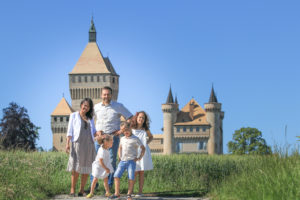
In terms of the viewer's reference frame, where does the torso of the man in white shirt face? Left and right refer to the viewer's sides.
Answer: facing the viewer

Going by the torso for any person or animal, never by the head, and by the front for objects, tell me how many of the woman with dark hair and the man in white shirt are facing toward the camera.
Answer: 2

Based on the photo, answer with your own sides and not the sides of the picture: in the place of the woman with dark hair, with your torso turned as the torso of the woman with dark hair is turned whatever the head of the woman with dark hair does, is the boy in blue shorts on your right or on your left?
on your left

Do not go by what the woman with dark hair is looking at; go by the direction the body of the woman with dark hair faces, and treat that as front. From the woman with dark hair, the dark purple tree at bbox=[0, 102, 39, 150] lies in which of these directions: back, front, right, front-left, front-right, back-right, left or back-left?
back

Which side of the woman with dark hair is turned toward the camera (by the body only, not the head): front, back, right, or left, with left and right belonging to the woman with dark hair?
front
